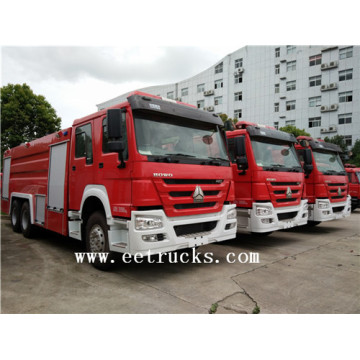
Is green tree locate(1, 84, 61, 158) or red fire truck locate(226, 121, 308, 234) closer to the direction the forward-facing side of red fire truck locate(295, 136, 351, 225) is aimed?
the red fire truck

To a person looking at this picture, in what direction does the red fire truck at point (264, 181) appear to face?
facing the viewer and to the right of the viewer

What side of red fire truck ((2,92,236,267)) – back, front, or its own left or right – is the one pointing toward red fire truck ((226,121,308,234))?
left

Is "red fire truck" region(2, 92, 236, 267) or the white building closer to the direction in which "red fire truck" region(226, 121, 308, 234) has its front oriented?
the red fire truck

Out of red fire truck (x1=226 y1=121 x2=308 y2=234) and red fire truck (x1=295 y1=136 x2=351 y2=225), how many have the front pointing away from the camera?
0

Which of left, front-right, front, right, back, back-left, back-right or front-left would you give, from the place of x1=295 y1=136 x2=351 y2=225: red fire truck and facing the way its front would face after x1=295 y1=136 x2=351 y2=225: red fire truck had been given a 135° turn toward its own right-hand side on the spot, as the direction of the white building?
right

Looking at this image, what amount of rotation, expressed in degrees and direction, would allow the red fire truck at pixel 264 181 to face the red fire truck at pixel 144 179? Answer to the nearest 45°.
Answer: approximately 90° to its right

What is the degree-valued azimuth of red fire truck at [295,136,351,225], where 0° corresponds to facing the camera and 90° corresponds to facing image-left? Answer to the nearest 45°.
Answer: approximately 315°

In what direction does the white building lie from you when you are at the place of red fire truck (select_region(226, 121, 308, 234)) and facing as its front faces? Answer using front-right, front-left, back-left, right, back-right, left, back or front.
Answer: back-left

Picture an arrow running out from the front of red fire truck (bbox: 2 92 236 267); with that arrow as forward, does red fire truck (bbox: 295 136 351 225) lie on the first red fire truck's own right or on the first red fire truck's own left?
on the first red fire truck's own left
